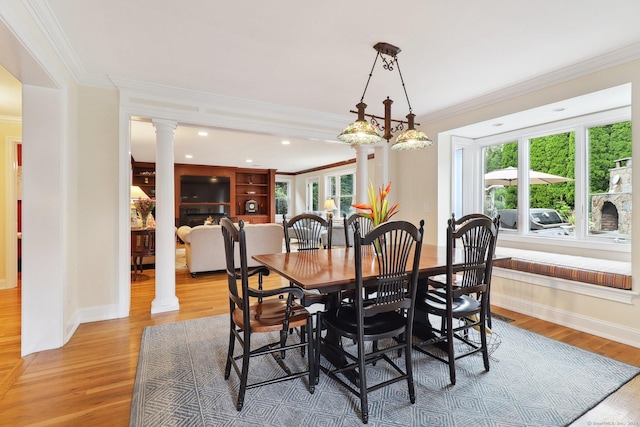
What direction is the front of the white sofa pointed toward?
away from the camera

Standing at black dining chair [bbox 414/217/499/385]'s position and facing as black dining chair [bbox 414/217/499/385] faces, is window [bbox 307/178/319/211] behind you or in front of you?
in front

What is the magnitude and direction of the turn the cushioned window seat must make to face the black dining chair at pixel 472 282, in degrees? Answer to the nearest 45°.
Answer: approximately 45° to its left

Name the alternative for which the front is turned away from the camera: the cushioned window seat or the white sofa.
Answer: the white sofa

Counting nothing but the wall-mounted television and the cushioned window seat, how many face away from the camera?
0

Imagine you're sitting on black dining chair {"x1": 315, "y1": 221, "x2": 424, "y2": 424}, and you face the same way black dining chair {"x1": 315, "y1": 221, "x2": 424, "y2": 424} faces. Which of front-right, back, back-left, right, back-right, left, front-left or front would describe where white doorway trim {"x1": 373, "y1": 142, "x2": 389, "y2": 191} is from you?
front-right

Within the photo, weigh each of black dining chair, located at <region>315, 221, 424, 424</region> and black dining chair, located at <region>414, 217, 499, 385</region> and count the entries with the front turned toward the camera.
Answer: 0

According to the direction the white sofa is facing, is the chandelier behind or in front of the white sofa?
behind

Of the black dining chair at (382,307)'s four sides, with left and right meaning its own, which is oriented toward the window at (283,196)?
front

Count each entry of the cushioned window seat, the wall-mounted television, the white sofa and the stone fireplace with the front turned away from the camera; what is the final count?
1

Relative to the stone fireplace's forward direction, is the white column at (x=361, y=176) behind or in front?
in front

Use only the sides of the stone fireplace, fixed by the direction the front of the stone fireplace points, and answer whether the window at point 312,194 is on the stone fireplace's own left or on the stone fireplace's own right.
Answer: on the stone fireplace's own right

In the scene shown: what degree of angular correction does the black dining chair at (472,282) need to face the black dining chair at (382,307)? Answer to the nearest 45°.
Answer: approximately 90° to its left

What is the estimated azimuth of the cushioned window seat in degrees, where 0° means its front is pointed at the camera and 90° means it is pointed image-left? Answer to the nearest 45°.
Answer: approximately 45°

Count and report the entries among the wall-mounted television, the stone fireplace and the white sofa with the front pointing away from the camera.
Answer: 1
